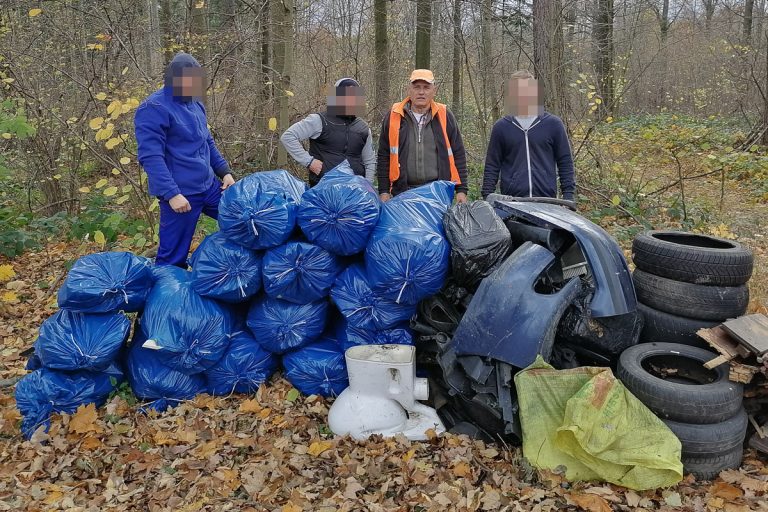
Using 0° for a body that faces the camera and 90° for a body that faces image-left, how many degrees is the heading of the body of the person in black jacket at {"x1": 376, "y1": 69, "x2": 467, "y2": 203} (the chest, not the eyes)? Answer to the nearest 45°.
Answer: approximately 0°

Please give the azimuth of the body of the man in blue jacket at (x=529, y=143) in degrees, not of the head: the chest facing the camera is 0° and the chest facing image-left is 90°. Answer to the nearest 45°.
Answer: approximately 0°

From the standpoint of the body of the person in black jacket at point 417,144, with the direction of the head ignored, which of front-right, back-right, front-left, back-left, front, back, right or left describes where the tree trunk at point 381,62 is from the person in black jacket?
back

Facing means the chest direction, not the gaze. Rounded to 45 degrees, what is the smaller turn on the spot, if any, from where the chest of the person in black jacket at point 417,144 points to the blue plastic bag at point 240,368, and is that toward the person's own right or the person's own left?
approximately 45° to the person's own right

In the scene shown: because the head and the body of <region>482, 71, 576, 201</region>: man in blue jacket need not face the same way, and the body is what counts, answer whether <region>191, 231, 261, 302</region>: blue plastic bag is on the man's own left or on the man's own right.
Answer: on the man's own right

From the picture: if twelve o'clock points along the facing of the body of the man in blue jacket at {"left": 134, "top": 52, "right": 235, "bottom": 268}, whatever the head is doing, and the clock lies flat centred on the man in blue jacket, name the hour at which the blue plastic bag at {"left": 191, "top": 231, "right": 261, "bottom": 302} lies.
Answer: The blue plastic bag is roughly at 1 o'clock from the man in blue jacket.

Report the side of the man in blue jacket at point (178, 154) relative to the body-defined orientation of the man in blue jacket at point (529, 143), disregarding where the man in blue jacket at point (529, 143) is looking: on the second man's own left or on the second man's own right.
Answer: on the second man's own right

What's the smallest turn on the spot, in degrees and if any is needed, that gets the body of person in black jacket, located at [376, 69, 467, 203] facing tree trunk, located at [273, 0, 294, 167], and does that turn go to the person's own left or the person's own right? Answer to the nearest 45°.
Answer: approximately 135° to the person's own right

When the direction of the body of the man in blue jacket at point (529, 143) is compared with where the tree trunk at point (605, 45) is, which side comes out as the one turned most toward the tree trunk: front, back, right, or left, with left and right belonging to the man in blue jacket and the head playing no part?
back

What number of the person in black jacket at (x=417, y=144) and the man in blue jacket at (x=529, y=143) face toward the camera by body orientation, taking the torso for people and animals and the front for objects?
2

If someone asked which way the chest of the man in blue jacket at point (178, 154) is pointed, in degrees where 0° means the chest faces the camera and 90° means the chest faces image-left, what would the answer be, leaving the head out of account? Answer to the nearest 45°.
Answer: approximately 315°

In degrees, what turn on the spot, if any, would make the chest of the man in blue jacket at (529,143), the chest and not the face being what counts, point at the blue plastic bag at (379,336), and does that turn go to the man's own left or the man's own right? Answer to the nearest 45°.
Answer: approximately 45° to the man's own right
